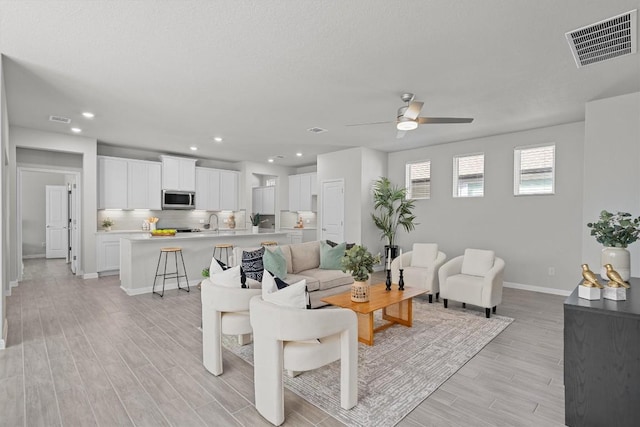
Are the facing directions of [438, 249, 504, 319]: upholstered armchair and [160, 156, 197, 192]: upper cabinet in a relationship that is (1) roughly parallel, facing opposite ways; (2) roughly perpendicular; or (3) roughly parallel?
roughly perpendicular

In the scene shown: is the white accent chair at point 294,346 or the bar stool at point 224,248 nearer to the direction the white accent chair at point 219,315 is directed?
the bar stool

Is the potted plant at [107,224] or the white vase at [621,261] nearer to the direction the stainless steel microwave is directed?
the white vase

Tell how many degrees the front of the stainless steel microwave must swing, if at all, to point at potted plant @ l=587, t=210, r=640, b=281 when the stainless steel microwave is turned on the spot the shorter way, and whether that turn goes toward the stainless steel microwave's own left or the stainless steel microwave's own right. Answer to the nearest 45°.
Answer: approximately 45° to the stainless steel microwave's own left

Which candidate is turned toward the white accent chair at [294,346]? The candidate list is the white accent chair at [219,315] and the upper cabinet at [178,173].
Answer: the upper cabinet

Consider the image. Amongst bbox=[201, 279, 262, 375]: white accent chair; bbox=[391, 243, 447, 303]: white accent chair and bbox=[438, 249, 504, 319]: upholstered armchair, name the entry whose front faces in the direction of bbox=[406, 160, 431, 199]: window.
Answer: bbox=[201, 279, 262, 375]: white accent chair

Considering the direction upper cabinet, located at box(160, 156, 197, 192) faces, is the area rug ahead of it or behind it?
ahead

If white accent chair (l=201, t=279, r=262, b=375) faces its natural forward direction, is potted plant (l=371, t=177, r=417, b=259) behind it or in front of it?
in front

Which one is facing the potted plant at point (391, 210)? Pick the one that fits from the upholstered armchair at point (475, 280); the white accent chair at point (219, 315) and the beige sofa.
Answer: the white accent chair

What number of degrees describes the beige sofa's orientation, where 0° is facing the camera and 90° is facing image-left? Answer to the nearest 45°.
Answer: approximately 315°

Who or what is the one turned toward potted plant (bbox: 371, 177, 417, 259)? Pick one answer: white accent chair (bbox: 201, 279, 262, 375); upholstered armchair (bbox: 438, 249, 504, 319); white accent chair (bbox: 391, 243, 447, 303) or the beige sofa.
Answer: white accent chair (bbox: 201, 279, 262, 375)

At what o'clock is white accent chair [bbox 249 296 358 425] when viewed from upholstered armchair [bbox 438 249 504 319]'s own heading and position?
The white accent chair is roughly at 11 o'clock from the upholstered armchair.

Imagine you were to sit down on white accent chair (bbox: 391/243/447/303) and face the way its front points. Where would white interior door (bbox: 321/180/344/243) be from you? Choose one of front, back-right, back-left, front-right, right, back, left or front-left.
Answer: right

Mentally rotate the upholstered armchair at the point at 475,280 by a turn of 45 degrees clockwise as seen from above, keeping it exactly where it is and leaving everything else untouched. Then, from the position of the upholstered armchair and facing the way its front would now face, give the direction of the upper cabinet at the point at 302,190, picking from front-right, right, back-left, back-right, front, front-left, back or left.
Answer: front-right

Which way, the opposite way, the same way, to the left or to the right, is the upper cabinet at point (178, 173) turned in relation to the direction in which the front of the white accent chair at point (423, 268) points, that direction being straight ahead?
to the left

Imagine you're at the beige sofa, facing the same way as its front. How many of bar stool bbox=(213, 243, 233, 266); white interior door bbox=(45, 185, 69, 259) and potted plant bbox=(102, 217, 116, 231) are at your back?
3

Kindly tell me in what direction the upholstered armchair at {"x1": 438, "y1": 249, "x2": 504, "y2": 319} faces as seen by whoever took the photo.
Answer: facing the viewer and to the left of the viewer
